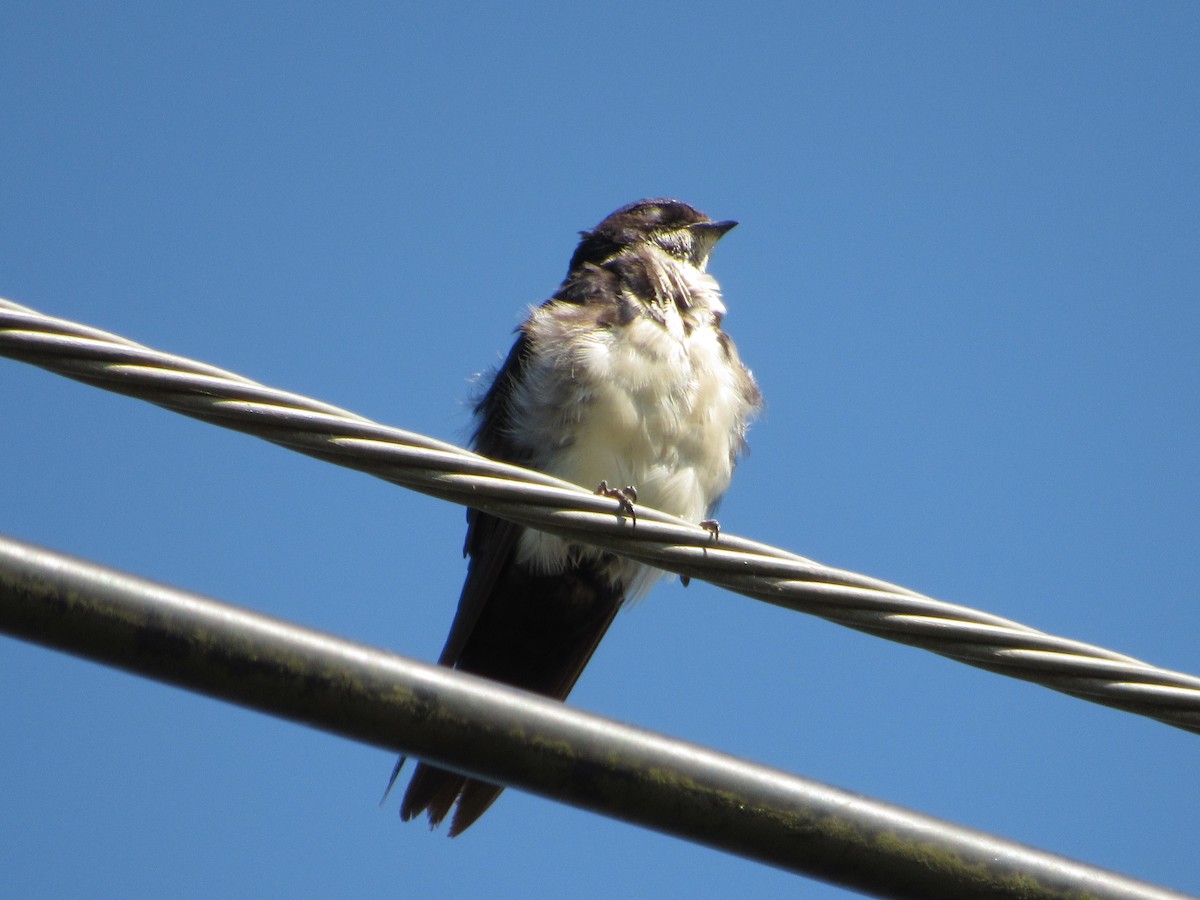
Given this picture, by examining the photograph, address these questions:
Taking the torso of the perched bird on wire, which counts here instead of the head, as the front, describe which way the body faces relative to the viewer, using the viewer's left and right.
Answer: facing the viewer and to the right of the viewer

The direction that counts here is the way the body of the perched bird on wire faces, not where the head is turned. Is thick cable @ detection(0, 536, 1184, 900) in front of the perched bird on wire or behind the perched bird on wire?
in front
